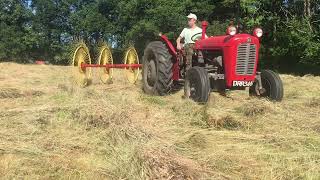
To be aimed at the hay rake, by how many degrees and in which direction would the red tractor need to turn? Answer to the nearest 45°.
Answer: approximately 180°

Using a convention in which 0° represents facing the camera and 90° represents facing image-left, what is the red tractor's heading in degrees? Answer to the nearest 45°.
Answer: approximately 315°
